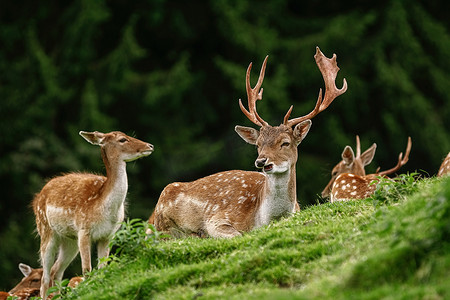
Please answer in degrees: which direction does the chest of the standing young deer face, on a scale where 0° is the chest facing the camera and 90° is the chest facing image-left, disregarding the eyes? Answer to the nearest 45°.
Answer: approximately 315°

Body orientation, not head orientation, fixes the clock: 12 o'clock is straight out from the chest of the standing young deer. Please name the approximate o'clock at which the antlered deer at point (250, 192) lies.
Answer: The antlered deer is roughly at 11 o'clock from the standing young deer.

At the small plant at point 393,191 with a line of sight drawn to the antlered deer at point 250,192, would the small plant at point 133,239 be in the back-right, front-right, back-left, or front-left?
front-left

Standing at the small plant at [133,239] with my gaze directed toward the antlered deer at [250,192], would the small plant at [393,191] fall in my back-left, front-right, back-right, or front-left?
front-right

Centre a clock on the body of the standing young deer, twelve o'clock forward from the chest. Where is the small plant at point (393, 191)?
The small plant is roughly at 12 o'clock from the standing young deer.

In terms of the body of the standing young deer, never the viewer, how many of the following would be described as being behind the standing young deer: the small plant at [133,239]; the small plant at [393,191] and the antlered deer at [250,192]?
0

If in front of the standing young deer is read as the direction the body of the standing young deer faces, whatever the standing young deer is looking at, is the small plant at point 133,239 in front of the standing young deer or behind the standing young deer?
in front
